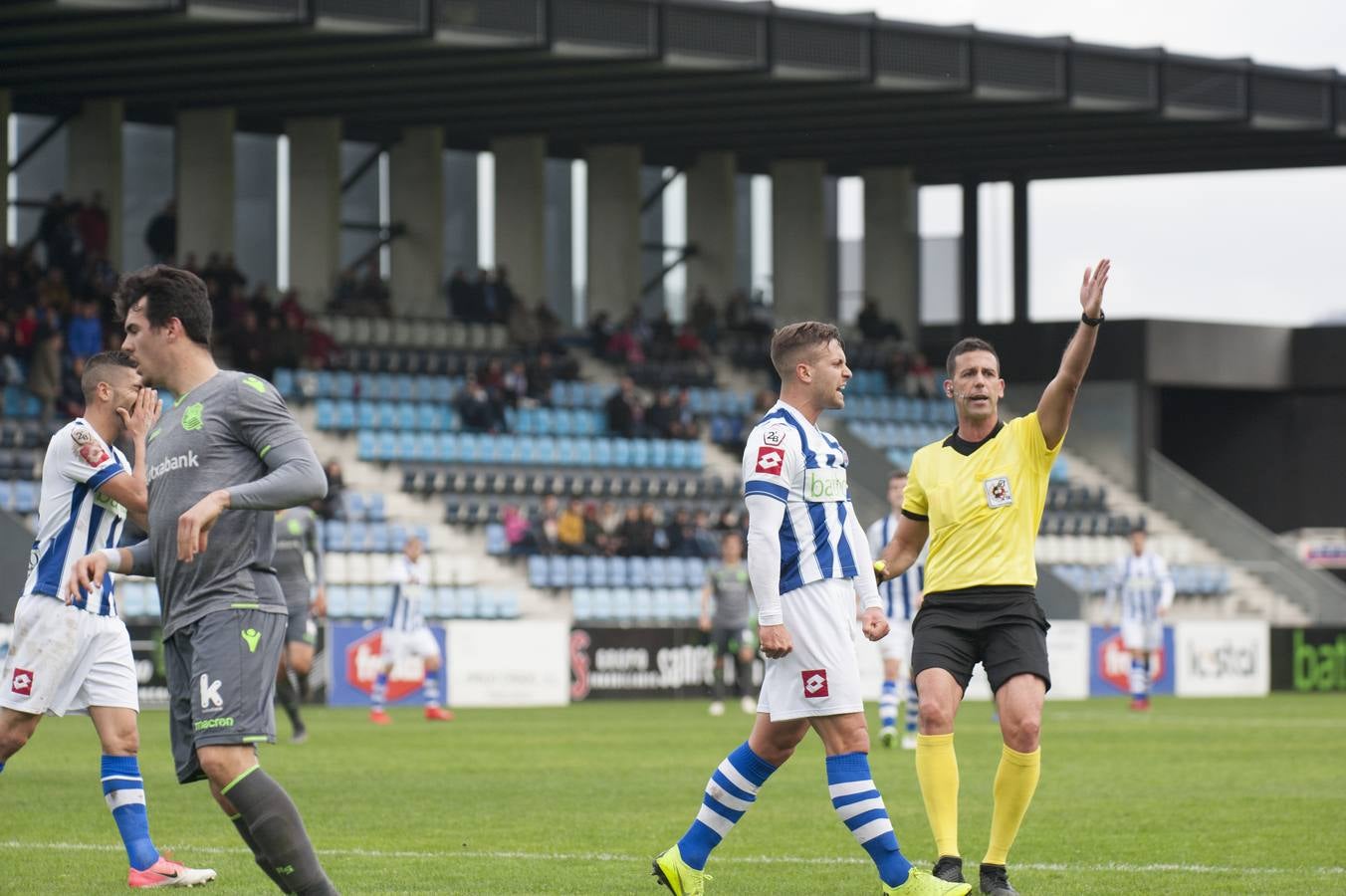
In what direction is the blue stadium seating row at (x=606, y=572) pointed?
toward the camera

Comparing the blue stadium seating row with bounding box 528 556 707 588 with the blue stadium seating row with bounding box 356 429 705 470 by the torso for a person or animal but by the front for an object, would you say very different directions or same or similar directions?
same or similar directions

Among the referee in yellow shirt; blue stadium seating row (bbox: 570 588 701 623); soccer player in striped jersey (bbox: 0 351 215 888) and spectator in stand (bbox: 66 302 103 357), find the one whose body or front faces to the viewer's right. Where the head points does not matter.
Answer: the soccer player in striped jersey

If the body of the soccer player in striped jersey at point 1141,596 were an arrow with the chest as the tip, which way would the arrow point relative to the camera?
toward the camera

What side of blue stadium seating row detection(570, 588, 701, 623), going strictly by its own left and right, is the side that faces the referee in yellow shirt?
front

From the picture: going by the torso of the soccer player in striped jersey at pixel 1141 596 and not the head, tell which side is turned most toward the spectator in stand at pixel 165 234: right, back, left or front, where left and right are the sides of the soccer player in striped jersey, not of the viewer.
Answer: right

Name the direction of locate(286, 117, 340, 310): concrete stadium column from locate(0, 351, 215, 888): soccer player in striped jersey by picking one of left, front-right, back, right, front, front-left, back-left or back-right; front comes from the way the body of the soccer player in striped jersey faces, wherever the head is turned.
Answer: left

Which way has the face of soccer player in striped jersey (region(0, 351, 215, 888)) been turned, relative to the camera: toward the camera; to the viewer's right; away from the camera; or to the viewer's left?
to the viewer's right

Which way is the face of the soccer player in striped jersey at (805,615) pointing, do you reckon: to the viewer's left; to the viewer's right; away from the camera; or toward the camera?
to the viewer's right

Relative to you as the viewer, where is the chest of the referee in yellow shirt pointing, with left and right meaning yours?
facing the viewer

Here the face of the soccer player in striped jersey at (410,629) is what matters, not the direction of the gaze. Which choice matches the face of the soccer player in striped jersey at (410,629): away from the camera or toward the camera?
toward the camera

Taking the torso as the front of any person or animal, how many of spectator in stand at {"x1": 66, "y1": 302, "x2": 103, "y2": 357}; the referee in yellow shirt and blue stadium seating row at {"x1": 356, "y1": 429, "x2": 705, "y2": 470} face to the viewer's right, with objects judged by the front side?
0

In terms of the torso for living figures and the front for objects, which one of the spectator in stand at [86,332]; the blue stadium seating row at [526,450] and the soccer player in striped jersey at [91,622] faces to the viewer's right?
the soccer player in striped jersey

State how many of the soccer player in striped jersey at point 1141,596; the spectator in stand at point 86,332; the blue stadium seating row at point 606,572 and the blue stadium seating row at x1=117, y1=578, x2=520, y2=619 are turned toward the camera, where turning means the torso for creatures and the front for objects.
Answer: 4

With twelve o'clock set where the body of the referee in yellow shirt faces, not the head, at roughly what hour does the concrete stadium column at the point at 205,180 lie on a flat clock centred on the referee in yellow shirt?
The concrete stadium column is roughly at 5 o'clock from the referee in yellow shirt.
